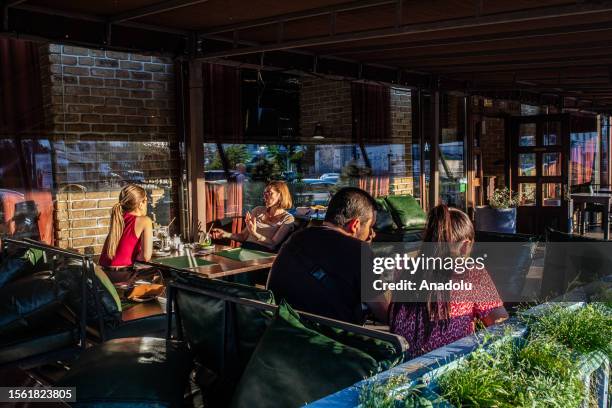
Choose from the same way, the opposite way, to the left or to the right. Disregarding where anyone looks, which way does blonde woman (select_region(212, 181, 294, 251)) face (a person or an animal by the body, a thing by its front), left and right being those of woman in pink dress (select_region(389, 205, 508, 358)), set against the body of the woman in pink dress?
the opposite way

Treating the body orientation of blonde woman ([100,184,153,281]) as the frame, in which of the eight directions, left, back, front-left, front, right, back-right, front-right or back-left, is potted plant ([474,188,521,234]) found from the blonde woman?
front

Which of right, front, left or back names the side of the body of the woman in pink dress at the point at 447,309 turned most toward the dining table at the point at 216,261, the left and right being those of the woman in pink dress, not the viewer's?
left

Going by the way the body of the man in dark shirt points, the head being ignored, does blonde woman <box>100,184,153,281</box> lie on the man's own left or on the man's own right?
on the man's own left

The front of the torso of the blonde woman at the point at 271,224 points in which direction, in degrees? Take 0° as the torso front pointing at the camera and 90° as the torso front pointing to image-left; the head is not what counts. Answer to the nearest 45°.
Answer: approximately 45°

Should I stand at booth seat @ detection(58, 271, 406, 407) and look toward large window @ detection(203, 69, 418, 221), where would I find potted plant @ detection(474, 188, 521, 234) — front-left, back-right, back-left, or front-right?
front-right

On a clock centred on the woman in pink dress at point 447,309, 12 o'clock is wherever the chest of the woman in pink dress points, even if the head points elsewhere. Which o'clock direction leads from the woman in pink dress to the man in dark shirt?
The man in dark shirt is roughly at 8 o'clock from the woman in pink dress.

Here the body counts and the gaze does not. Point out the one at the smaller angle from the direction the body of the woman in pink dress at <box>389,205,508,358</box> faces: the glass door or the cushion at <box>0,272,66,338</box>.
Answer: the glass door

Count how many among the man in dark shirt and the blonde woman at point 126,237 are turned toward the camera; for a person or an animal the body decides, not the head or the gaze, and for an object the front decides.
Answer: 0

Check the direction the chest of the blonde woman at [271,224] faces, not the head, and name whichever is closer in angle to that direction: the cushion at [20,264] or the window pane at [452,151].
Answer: the cushion

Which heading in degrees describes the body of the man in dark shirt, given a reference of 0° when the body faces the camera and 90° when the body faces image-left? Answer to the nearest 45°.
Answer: approximately 225°

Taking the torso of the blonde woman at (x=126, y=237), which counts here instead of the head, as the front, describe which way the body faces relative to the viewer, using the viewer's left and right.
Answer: facing away from the viewer and to the right of the viewer
